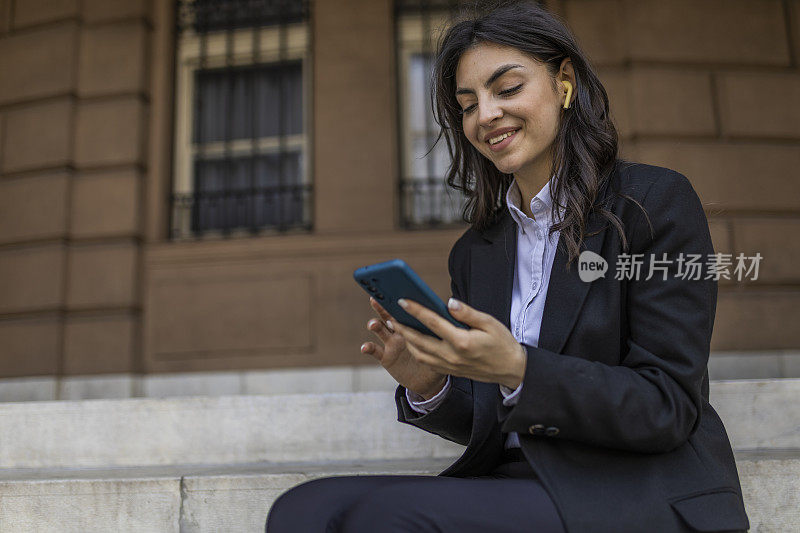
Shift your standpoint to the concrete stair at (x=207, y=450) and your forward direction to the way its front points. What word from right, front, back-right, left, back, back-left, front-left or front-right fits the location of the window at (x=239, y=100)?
back

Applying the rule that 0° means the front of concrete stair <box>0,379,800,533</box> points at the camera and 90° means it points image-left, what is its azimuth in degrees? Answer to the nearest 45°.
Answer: approximately 0°

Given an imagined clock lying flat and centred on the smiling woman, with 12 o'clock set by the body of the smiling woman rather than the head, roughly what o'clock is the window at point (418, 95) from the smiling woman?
The window is roughly at 4 o'clock from the smiling woman.

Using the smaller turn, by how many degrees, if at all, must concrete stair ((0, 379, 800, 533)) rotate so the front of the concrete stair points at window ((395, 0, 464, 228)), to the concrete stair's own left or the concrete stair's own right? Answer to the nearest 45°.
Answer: approximately 180°

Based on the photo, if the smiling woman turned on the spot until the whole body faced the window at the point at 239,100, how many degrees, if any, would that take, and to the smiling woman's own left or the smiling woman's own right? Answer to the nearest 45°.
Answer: approximately 90° to the smiling woman's own right
